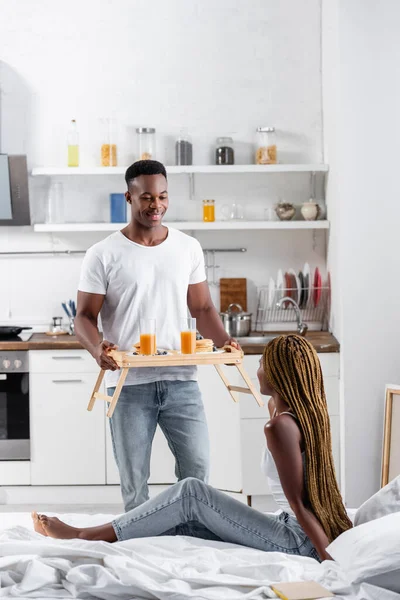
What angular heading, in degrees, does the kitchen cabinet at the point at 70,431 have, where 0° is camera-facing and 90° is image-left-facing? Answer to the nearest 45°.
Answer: approximately 0°

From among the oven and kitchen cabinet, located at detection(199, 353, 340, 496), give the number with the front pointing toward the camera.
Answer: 2

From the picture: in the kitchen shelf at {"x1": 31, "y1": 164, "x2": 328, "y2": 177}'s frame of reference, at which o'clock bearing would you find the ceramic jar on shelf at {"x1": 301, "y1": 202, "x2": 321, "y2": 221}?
The ceramic jar on shelf is roughly at 9 o'clock from the kitchen shelf.

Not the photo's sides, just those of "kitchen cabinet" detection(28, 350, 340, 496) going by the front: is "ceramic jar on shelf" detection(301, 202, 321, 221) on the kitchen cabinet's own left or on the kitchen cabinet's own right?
on the kitchen cabinet's own left

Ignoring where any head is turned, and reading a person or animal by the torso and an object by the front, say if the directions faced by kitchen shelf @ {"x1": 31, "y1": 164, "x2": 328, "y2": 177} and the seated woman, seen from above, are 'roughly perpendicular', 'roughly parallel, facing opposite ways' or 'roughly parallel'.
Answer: roughly perpendicular

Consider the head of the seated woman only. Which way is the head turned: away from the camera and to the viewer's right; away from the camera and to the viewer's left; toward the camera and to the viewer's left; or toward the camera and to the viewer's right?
away from the camera and to the viewer's left

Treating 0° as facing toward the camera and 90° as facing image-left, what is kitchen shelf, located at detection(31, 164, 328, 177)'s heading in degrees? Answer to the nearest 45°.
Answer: approximately 0°

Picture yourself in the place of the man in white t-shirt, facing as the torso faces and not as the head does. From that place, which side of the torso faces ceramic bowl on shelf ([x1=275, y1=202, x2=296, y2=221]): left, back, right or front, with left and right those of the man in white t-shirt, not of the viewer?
back

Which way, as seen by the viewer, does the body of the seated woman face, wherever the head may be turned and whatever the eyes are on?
to the viewer's left

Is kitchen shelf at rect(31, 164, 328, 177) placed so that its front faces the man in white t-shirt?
yes

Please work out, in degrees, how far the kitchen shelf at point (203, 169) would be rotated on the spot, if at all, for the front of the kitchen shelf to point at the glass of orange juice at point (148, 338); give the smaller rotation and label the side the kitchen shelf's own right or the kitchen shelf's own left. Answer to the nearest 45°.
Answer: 0° — it already faces it

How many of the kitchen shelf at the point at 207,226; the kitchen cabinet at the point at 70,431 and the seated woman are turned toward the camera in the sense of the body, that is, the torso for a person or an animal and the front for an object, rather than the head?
2
